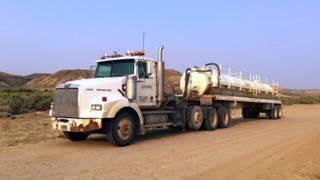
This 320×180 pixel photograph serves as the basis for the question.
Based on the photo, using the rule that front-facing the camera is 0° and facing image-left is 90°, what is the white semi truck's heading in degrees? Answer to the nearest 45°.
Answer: approximately 45°
